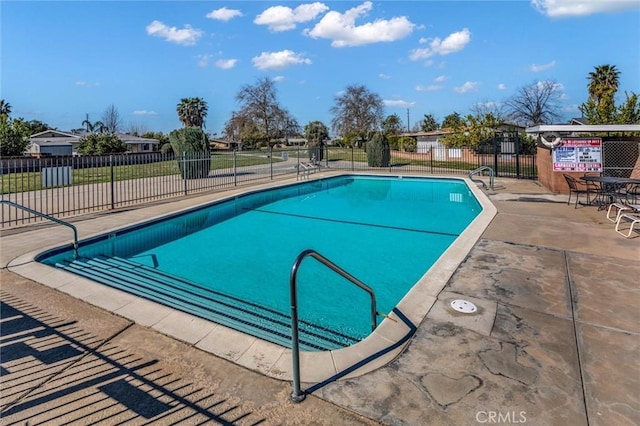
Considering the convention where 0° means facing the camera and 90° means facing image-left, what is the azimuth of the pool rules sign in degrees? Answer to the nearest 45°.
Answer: approximately 0°

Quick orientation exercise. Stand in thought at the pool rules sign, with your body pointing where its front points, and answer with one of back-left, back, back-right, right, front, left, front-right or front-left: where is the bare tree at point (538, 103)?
back

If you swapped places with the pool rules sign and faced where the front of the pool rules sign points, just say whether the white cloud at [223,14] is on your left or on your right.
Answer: on your right

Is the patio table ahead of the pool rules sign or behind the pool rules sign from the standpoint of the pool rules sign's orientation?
ahead

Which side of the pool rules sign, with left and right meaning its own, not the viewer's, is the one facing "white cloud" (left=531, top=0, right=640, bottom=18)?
back

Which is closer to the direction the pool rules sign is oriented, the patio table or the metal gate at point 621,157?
the patio table
